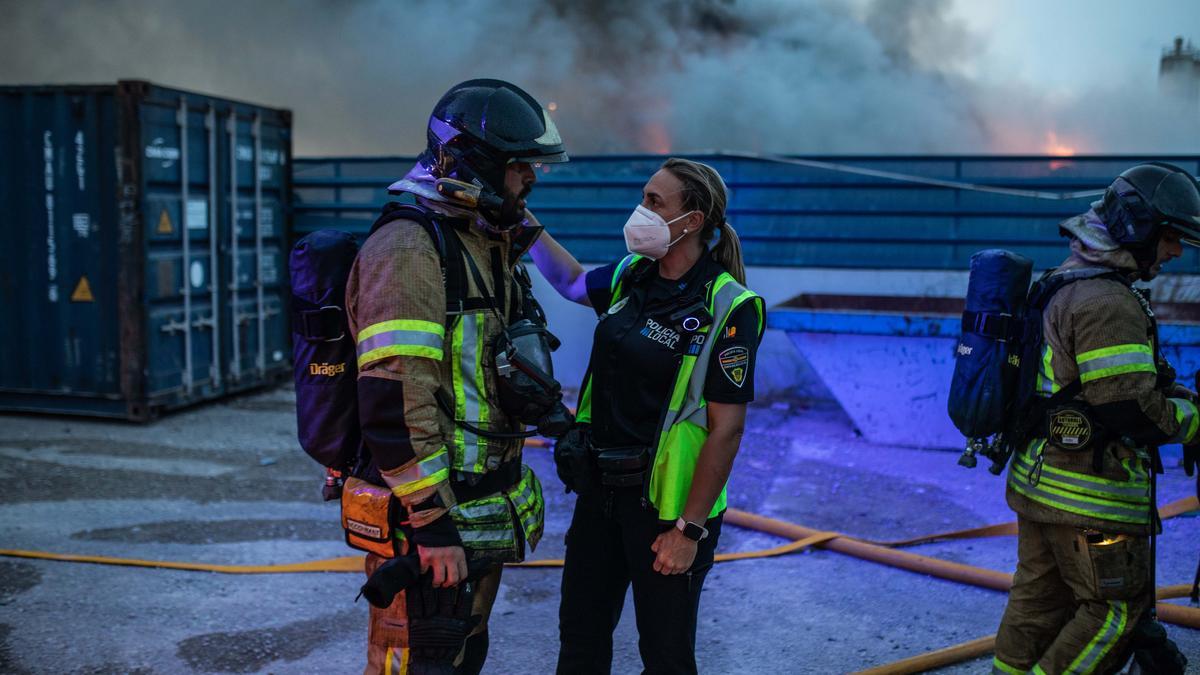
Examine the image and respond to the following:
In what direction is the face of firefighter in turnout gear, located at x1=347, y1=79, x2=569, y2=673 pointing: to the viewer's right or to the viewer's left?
to the viewer's right

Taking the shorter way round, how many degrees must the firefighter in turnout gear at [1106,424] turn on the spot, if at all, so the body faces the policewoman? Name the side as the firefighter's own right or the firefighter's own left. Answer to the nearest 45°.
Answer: approximately 135° to the firefighter's own right

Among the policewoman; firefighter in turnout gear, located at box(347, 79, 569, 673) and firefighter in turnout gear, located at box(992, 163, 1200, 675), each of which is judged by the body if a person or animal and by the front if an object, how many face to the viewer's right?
2

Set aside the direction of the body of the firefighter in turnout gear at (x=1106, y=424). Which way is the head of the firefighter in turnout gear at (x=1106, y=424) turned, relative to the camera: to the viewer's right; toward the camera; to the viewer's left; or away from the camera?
to the viewer's right

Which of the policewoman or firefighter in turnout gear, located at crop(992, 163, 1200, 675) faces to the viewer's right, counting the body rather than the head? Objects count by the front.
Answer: the firefighter in turnout gear

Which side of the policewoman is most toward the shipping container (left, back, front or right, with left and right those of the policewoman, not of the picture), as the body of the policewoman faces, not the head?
right

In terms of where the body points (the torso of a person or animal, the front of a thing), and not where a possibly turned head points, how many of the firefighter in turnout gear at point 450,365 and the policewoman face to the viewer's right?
1

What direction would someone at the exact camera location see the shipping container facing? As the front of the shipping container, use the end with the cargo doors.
facing the viewer and to the right of the viewer

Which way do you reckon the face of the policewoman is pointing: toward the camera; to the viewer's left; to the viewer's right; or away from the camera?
to the viewer's left

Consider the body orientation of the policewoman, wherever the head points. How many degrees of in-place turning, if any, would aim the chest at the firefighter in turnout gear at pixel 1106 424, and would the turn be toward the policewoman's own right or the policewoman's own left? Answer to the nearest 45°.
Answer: approximately 135° to the policewoman's own left

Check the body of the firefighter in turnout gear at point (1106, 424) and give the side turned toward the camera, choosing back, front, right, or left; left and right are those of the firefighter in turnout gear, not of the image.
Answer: right

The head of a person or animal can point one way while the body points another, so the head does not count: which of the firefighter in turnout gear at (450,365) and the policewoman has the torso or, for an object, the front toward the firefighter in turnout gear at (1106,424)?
the firefighter in turnout gear at (450,365)

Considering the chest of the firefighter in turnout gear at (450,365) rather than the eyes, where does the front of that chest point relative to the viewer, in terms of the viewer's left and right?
facing to the right of the viewer

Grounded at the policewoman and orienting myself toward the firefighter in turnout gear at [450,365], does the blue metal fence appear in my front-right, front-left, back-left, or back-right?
back-right

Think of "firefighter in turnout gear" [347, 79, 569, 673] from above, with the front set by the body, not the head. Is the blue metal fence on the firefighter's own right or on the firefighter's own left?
on the firefighter's own left
